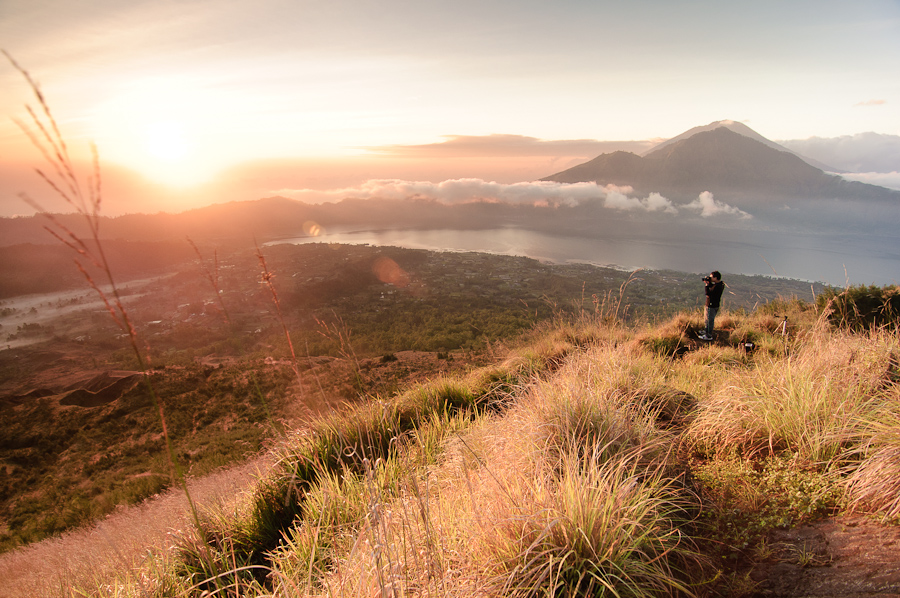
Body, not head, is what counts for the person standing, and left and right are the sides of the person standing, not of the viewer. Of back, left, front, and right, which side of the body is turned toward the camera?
left
